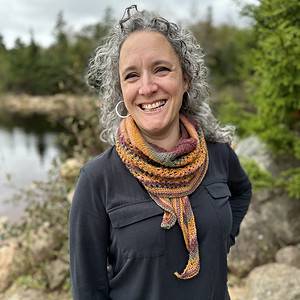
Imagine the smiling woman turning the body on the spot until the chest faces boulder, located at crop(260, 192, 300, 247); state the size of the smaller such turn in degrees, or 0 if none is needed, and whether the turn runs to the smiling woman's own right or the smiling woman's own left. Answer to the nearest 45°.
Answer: approximately 90° to the smiling woman's own left

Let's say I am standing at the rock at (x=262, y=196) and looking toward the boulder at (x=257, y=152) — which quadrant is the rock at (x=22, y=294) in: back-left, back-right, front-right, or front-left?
back-left

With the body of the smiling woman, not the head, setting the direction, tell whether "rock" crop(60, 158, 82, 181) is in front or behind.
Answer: behind

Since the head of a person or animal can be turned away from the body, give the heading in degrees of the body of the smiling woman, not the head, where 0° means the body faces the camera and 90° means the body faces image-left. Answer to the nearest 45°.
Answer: approximately 315°

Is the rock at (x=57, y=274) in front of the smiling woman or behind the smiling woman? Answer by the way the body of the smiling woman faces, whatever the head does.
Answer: behind

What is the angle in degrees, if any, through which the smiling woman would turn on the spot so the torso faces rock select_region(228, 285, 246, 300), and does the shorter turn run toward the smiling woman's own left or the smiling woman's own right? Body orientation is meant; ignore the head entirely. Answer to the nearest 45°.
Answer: approximately 135° to the smiling woman's own left

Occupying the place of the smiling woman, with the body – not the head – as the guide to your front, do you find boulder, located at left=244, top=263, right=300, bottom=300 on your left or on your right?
on your left
